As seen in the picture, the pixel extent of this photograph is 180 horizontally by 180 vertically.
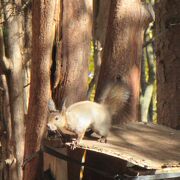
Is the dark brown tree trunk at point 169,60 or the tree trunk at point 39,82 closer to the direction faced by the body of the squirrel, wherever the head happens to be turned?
the tree trunk

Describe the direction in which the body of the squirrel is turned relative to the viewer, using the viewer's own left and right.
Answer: facing to the left of the viewer

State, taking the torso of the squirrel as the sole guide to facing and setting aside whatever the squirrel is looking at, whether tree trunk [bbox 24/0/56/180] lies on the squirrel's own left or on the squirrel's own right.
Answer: on the squirrel's own right

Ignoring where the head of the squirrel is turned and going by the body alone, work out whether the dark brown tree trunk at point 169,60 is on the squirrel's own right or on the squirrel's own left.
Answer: on the squirrel's own right

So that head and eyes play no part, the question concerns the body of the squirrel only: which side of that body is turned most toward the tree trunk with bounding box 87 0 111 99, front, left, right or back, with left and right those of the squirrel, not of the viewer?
right
